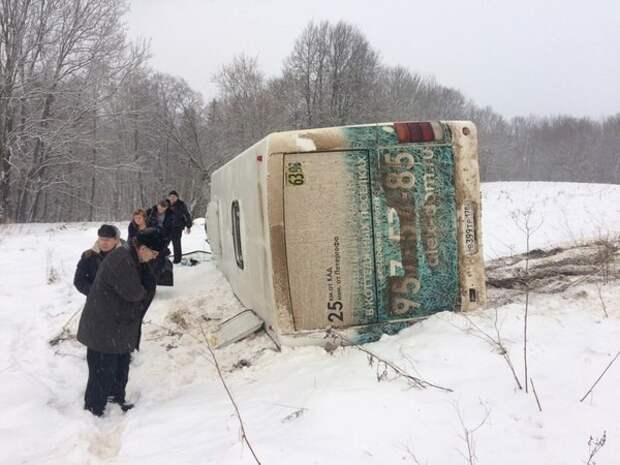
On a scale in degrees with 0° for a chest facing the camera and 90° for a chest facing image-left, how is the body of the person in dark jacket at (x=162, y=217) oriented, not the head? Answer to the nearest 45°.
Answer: approximately 0°

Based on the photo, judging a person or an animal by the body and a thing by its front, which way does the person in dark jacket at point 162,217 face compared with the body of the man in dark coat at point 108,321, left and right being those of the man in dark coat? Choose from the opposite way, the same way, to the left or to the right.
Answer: to the right

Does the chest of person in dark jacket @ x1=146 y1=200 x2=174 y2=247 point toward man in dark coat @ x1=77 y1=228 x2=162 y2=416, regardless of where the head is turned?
yes

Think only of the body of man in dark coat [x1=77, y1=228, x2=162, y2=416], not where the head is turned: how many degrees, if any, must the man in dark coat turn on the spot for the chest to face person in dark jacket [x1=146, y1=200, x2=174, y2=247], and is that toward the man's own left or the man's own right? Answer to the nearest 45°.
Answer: approximately 90° to the man's own left

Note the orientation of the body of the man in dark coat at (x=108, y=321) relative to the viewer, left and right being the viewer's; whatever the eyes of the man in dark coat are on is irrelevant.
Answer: facing to the right of the viewer

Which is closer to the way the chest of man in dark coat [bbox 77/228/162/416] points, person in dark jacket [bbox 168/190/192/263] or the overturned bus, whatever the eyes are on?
the overturned bus
